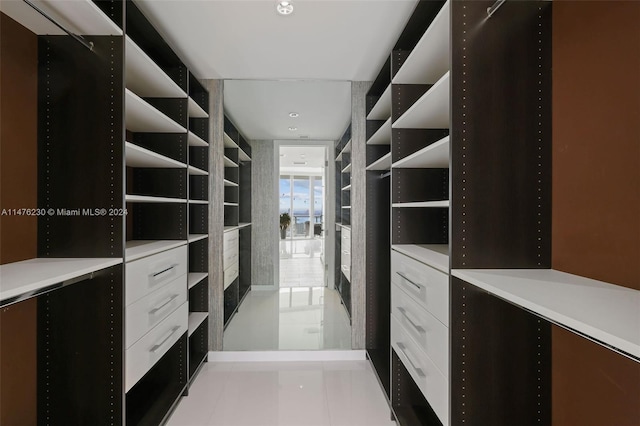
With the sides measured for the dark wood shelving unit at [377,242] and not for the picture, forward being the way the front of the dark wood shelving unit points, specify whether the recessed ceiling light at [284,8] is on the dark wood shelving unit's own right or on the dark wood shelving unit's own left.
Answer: on the dark wood shelving unit's own left

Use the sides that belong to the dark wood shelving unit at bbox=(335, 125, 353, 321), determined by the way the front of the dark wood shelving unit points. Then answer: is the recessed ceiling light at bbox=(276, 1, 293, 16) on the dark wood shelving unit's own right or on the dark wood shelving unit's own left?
on the dark wood shelving unit's own left

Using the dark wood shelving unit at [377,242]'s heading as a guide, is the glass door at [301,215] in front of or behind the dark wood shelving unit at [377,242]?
in front

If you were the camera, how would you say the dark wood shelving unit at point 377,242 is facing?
facing to the left of the viewer

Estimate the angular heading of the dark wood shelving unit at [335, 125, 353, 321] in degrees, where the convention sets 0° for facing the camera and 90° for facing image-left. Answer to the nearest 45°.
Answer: approximately 90°

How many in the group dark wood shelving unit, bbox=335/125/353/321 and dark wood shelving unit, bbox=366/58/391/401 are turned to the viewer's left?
2
